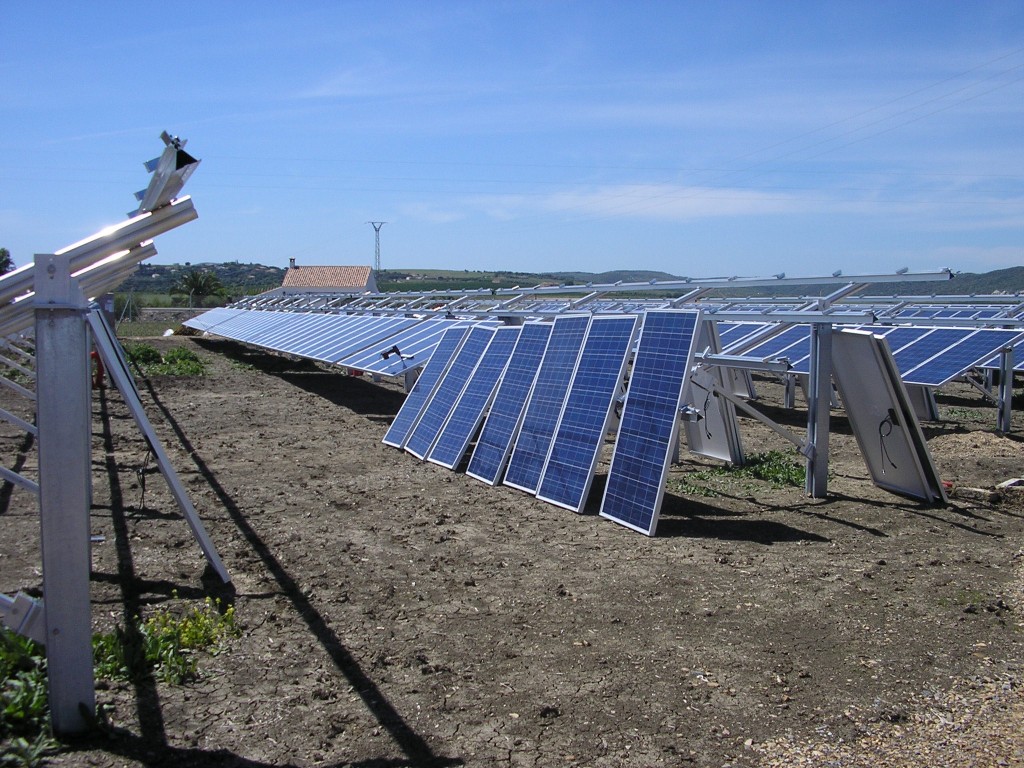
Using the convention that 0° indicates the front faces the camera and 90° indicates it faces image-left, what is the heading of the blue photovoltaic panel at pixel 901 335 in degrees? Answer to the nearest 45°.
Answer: approximately 45°

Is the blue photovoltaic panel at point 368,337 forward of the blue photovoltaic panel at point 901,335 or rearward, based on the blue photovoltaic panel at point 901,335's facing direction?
forward

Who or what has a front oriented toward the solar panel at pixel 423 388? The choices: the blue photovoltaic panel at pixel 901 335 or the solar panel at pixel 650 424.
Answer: the blue photovoltaic panel

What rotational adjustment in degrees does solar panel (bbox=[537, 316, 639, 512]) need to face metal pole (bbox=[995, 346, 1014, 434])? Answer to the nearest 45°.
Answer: approximately 180°

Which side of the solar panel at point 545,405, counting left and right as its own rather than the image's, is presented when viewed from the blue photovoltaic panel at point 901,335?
back

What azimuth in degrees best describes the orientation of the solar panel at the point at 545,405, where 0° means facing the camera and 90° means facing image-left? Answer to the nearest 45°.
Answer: approximately 45°

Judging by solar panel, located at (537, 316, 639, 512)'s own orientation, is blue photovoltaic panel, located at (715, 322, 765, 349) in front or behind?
behind

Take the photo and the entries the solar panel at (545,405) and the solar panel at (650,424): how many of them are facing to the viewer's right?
0

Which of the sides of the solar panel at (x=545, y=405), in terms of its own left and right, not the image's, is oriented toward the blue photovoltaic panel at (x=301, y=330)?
right

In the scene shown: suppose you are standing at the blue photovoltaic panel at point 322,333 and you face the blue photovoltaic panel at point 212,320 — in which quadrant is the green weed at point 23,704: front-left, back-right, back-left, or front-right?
back-left

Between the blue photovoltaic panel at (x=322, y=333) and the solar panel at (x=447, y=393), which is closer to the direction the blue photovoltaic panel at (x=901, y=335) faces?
the solar panel

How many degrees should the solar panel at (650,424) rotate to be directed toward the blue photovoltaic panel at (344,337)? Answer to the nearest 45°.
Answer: approximately 90° to its right

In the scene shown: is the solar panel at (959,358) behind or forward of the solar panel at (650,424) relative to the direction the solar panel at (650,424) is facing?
behind

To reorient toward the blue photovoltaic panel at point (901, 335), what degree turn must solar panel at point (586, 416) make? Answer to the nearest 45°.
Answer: approximately 180°

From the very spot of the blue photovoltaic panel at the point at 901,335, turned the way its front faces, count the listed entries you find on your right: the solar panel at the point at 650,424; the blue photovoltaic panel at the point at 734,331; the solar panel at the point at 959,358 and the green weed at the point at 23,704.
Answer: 1
